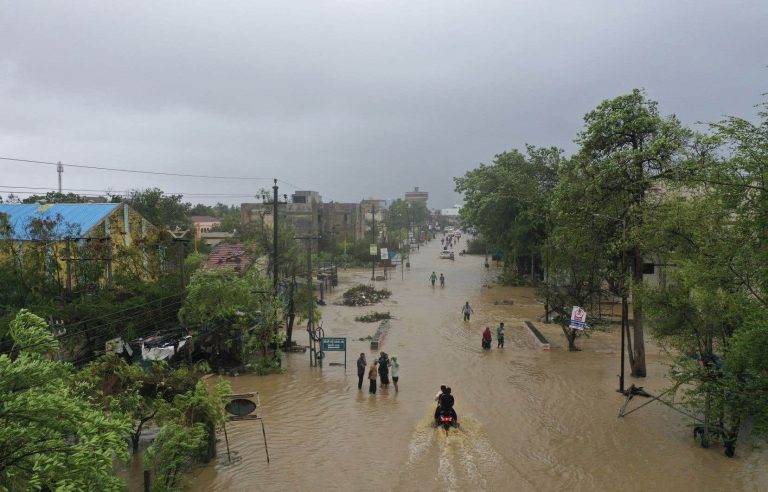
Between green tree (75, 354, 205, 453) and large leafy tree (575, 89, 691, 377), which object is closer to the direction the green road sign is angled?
the green tree

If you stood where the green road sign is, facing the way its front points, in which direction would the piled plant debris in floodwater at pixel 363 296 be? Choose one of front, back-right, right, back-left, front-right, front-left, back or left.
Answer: back

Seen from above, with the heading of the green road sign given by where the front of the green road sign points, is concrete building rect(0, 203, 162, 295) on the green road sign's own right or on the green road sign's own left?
on the green road sign's own right

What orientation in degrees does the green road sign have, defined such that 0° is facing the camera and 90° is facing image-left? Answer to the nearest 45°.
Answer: approximately 0°

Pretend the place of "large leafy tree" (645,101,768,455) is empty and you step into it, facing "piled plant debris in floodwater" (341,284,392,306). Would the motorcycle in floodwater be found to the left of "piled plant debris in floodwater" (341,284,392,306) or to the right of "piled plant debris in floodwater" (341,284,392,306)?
left
